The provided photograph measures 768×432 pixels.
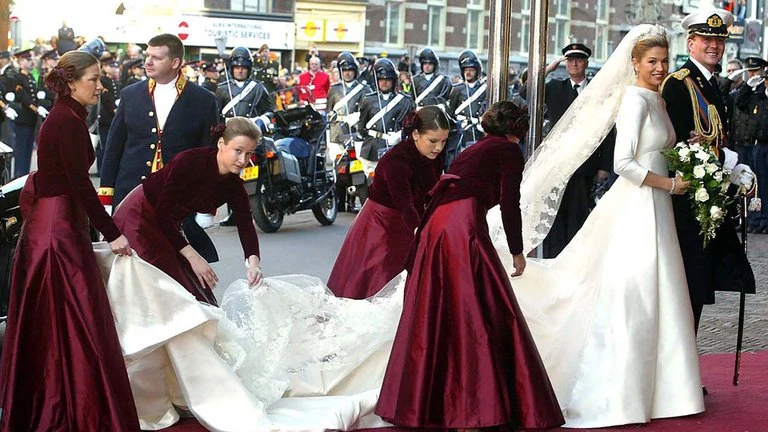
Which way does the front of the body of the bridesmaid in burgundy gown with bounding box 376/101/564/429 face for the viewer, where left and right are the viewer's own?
facing away from the viewer and to the right of the viewer

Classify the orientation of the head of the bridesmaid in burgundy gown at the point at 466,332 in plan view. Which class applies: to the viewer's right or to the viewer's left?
to the viewer's right

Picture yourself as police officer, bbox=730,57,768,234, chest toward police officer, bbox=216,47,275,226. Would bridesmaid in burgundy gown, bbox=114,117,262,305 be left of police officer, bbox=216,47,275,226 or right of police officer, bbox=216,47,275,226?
left

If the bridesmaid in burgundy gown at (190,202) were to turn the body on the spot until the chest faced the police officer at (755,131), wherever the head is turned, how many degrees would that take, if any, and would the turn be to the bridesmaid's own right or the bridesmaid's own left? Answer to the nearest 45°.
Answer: approximately 90° to the bridesmaid's own left
